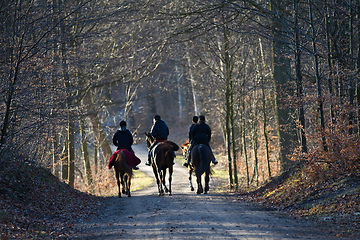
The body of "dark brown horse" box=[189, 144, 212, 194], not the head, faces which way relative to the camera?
away from the camera

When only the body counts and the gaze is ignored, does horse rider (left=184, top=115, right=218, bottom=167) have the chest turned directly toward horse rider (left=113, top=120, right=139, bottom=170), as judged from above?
no

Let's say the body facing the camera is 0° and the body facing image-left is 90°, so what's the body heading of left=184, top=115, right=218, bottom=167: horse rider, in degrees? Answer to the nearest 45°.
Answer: approximately 180°

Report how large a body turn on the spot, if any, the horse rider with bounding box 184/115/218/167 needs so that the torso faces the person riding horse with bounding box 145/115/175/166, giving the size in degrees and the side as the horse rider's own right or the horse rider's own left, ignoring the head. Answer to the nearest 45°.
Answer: approximately 90° to the horse rider's own left

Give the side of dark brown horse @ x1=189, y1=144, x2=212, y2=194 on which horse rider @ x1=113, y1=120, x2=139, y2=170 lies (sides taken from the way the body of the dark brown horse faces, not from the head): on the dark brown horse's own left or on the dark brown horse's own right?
on the dark brown horse's own left
